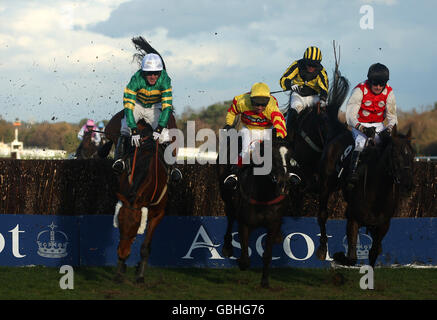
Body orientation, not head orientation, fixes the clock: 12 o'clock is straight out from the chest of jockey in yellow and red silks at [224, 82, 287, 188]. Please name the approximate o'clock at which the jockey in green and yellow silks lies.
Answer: The jockey in green and yellow silks is roughly at 3 o'clock from the jockey in yellow and red silks.

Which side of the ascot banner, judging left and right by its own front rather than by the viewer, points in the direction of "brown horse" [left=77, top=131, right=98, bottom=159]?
back

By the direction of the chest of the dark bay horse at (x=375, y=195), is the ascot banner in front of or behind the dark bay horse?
behind

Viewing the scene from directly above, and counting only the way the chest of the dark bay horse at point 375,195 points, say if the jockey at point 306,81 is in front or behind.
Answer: behind

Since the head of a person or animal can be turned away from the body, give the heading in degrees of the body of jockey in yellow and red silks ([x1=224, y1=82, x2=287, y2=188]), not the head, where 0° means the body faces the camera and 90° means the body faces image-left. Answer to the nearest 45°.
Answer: approximately 0°

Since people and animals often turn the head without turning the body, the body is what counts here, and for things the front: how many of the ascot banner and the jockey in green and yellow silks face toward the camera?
2

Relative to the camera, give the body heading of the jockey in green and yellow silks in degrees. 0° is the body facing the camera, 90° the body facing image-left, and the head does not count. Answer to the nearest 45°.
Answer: approximately 0°

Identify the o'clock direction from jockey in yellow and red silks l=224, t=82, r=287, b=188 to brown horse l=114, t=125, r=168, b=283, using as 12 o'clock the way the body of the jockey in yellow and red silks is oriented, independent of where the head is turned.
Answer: The brown horse is roughly at 2 o'clock from the jockey in yellow and red silks.

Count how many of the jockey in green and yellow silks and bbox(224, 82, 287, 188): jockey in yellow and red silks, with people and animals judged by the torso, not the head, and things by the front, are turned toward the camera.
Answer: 2
